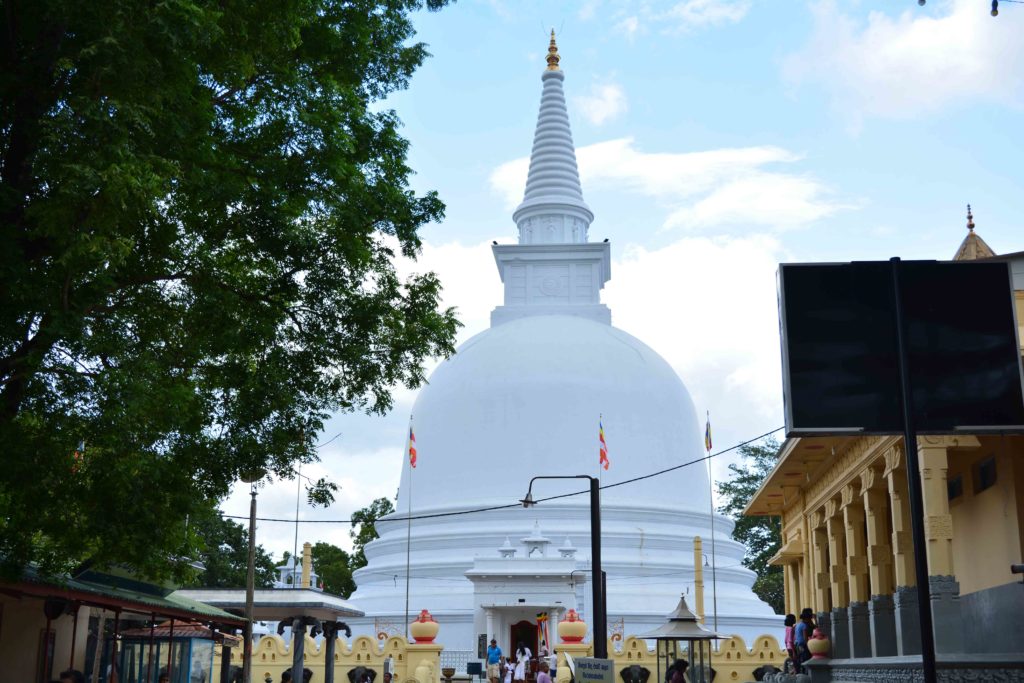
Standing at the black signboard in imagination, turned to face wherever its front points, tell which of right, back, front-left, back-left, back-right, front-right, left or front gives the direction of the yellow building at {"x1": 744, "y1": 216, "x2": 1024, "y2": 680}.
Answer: front

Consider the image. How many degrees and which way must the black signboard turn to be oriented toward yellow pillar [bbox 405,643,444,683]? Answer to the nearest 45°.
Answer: approximately 135° to its right
